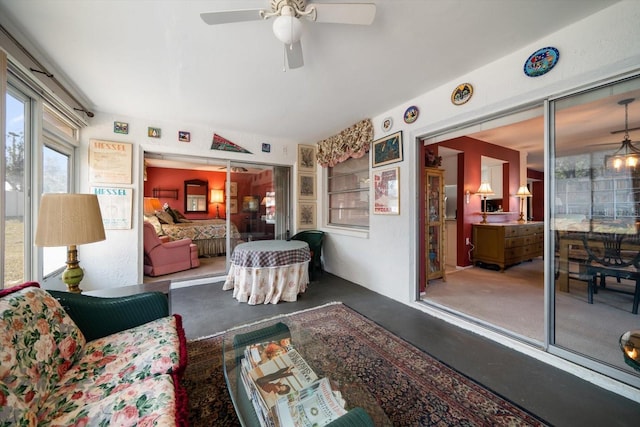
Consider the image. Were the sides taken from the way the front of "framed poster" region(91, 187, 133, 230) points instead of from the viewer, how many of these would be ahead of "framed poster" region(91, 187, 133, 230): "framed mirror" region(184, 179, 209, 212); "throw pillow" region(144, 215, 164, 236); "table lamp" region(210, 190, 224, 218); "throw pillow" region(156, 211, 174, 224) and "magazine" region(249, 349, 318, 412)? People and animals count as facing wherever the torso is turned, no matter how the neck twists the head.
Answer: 1

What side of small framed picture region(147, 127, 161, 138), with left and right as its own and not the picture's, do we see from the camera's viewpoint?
front

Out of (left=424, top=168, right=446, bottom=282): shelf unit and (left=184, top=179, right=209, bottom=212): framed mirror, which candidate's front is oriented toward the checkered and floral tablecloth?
the framed mirror

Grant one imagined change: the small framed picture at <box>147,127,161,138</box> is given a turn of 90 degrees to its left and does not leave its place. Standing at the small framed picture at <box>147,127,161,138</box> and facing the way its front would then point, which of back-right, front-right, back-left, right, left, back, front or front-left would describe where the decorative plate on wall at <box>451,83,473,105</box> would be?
front-right

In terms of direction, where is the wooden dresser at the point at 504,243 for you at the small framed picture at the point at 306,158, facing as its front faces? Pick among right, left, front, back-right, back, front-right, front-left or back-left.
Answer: left

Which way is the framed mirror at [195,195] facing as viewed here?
toward the camera

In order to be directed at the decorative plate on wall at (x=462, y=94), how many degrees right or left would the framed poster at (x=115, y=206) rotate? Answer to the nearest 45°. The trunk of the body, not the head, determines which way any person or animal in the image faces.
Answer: approximately 45° to its left

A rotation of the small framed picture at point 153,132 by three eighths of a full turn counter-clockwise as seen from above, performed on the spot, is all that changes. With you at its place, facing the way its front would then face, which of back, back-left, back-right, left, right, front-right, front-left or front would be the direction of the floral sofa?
back-right

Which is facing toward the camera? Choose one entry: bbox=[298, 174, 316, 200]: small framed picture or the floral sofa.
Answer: the small framed picture

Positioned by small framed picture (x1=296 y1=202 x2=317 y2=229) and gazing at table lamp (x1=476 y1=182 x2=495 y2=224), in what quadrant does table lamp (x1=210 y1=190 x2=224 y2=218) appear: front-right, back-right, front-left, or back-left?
back-left

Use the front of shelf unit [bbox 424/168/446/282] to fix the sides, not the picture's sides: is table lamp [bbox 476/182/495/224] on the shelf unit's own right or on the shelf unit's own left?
on the shelf unit's own left

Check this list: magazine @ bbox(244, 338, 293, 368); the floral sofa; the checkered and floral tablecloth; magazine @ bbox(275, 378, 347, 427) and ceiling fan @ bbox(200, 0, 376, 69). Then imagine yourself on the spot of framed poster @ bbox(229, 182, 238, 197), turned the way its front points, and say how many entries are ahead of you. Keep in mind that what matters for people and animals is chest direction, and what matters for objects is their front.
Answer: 5

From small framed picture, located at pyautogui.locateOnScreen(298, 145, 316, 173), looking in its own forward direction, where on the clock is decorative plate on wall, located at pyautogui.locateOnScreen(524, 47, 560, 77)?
The decorative plate on wall is roughly at 11 o'clock from the small framed picture.

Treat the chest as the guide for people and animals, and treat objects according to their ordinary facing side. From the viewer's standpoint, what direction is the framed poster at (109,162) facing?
toward the camera

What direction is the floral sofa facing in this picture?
to the viewer's right

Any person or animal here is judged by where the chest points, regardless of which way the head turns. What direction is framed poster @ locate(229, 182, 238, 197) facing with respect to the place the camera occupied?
facing the viewer
